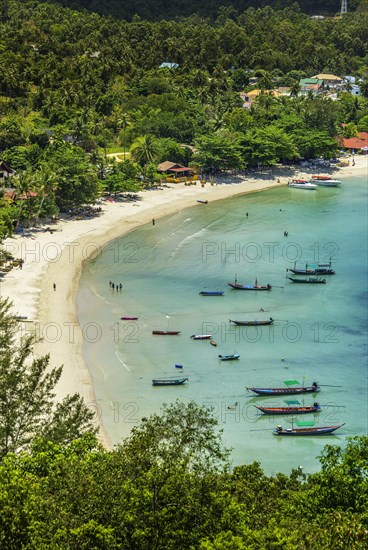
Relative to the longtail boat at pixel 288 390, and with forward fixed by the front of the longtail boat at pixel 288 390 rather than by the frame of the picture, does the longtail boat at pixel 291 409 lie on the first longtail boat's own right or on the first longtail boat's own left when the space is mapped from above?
on the first longtail boat's own left

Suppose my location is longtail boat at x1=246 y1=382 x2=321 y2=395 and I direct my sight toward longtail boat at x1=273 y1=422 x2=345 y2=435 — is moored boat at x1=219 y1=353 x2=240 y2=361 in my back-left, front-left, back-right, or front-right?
back-right

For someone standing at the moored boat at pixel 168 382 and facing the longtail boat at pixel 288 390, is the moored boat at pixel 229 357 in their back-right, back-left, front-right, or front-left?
front-left

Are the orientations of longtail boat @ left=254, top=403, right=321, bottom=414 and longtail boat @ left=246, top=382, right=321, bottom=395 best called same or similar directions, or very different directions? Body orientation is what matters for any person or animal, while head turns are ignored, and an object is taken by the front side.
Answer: same or similar directions

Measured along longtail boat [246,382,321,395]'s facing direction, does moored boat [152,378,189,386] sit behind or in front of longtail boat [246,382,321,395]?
in front

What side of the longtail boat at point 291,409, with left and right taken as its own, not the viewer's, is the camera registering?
left

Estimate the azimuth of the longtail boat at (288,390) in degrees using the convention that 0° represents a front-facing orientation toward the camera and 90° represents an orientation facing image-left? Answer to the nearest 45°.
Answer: approximately 90°
